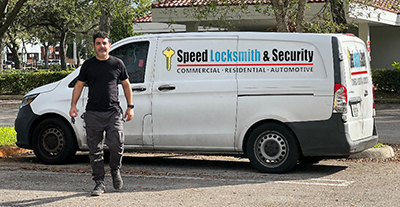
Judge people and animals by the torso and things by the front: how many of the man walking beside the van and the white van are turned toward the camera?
1

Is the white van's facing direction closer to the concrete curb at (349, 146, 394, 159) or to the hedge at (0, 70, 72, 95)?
the hedge

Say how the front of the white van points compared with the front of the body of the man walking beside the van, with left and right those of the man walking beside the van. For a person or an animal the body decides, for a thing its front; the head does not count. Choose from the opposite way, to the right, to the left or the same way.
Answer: to the right

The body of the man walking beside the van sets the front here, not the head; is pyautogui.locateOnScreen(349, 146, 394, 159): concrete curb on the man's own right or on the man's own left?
on the man's own left

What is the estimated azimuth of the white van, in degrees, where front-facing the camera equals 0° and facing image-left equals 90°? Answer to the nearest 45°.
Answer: approximately 90°

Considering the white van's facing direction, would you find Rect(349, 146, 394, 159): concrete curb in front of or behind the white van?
behind
